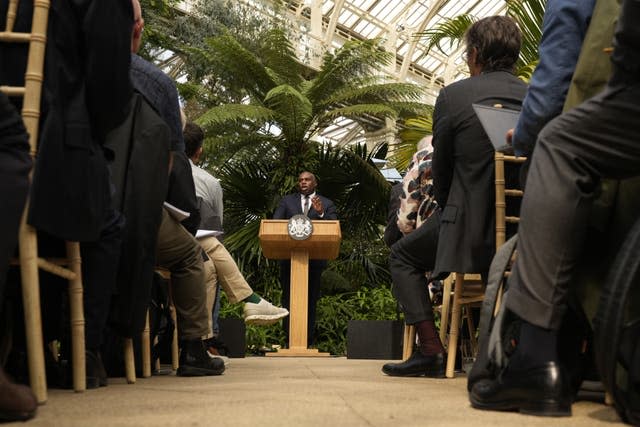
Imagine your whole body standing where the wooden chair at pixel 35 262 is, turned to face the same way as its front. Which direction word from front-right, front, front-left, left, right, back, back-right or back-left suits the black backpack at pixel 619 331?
right

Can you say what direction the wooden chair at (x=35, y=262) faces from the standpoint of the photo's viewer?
facing away from the viewer and to the right of the viewer

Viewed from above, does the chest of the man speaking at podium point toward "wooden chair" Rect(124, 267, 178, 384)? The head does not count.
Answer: yes

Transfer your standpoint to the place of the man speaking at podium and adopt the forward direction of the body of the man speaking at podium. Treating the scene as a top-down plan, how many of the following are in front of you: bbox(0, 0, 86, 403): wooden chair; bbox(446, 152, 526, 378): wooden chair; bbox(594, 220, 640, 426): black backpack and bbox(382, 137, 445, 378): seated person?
4

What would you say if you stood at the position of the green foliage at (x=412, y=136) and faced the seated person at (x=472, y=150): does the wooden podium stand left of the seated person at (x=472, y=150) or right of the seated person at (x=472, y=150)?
right

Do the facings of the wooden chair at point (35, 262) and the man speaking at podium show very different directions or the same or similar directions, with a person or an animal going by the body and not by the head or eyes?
very different directions

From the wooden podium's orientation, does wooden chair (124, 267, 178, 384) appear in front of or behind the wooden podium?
in front

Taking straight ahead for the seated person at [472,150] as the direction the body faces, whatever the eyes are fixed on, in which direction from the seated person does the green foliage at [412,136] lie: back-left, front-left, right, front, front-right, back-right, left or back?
front-right

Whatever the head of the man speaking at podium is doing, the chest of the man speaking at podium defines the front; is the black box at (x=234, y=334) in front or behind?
in front
